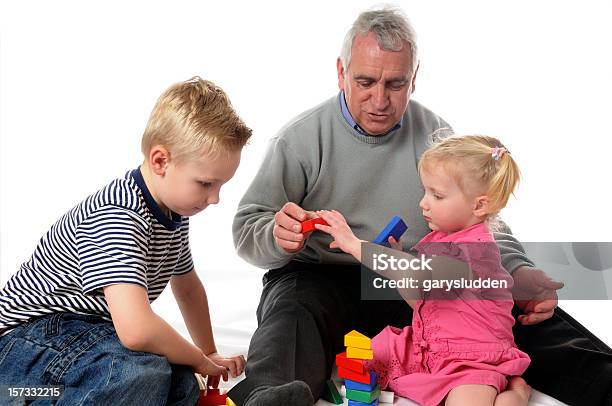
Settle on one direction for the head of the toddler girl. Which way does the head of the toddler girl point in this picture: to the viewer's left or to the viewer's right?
to the viewer's left

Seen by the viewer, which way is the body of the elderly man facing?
toward the camera

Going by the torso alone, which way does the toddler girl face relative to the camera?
to the viewer's left
